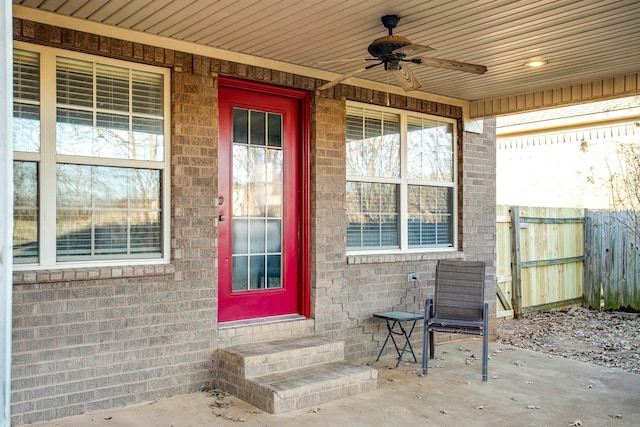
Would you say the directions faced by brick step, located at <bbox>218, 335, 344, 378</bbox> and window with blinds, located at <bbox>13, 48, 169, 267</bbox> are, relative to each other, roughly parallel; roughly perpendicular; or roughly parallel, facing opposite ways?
roughly parallel

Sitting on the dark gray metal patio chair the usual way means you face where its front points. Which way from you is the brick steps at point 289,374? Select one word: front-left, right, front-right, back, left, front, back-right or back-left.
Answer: front-right

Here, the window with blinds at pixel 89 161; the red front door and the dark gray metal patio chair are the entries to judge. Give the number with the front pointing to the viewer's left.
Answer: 0

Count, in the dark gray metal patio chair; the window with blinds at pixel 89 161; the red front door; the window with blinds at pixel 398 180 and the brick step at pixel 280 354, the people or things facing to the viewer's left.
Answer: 0

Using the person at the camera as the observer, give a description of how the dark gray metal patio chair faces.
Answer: facing the viewer

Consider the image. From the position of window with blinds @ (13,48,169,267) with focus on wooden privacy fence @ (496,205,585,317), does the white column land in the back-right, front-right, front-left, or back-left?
back-right

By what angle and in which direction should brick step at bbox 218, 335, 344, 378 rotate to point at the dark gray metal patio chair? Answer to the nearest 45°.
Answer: approximately 45° to its left

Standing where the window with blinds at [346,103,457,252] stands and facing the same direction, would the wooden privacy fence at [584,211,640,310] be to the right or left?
on its left

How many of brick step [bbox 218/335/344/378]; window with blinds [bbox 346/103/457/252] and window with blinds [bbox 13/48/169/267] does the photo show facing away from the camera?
0

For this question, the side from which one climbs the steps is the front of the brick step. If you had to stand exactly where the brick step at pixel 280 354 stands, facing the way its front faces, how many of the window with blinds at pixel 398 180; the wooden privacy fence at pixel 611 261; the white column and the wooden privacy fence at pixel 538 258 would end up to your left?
3

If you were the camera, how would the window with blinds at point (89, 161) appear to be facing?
facing the viewer and to the right of the viewer

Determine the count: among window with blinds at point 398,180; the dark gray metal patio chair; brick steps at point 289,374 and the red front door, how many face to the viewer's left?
0

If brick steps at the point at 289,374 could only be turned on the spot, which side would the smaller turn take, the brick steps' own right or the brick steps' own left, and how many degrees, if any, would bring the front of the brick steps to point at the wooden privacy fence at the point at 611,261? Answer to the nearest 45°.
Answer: approximately 90° to the brick steps' own left

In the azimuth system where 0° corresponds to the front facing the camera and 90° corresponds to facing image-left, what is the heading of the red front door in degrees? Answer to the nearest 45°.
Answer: approximately 315°

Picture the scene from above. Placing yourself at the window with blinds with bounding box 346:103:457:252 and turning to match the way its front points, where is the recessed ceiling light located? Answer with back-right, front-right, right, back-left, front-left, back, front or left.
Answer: front
